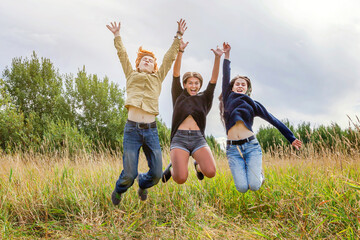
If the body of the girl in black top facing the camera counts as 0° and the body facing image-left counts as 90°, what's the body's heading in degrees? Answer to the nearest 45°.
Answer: approximately 0°

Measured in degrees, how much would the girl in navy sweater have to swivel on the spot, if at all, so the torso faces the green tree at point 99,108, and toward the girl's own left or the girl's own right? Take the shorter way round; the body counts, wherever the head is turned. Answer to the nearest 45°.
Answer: approximately 135° to the girl's own right

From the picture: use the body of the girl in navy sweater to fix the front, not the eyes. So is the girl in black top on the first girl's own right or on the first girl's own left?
on the first girl's own right

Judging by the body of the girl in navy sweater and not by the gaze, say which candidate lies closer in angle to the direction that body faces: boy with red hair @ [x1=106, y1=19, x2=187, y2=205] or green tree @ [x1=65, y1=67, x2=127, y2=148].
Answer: the boy with red hair

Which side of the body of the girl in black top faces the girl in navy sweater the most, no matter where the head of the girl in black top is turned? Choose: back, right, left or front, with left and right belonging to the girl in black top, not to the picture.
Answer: left

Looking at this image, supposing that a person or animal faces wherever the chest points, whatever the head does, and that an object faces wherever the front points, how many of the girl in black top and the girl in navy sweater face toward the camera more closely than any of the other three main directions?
2

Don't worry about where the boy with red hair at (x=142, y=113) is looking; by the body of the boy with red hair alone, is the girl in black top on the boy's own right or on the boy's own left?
on the boy's own left
